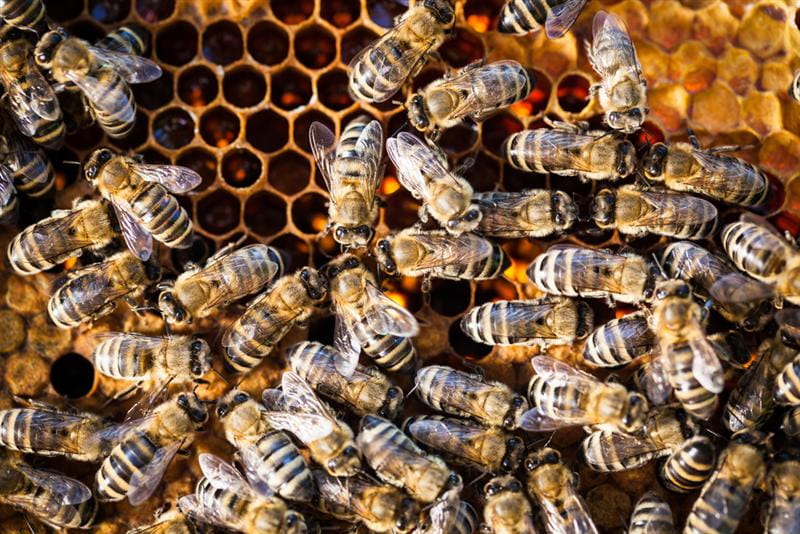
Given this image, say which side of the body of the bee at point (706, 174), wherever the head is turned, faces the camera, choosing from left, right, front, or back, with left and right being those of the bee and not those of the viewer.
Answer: left

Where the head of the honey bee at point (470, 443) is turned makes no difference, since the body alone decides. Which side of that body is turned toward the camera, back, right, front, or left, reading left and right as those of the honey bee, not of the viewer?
right

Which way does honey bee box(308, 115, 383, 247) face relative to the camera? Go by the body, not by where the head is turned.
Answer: toward the camera

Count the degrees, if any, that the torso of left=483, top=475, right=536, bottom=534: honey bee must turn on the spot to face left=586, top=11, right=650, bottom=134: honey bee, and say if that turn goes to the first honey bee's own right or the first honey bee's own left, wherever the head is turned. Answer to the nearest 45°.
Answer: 0° — it already faces it

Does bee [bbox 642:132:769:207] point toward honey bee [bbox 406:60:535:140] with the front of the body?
yes

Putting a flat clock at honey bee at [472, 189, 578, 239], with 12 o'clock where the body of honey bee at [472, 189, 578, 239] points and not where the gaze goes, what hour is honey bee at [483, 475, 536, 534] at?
honey bee at [483, 475, 536, 534] is roughly at 3 o'clock from honey bee at [472, 189, 578, 239].

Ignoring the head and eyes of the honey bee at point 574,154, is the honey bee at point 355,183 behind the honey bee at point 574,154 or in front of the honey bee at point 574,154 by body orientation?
behind

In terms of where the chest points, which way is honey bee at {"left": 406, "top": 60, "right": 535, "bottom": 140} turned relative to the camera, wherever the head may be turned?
to the viewer's left

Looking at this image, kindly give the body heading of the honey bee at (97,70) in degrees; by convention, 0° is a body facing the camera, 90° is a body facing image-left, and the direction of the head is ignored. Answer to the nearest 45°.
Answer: approximately 135°

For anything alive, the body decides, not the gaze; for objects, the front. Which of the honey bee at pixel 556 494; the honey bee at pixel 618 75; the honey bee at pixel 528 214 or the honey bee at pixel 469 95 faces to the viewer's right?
the honey bee at pixel 528 214

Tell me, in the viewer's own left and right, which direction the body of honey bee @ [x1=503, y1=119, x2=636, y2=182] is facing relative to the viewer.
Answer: facing to the right of the viewer

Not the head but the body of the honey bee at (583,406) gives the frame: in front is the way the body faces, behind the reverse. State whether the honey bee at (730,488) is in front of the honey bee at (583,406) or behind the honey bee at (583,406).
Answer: in front

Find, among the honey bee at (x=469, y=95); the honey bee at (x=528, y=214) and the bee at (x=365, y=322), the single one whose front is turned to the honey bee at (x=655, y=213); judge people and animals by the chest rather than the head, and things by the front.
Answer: the honey bee at (x=528, y=214)

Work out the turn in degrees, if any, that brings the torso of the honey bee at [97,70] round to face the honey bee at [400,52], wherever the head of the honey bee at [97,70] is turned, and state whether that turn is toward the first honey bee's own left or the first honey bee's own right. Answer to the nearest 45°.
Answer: approximately 135° to the first honey bee's own right
